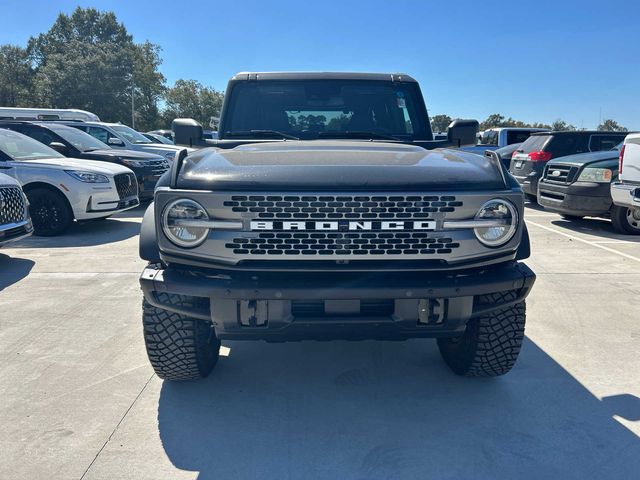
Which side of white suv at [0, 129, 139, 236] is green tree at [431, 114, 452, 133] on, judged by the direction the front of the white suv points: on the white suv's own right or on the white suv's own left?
on the white suv's own left

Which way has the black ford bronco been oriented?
toward the camera

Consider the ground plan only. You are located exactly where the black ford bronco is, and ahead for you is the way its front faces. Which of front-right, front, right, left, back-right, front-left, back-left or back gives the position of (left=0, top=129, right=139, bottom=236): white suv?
back-right

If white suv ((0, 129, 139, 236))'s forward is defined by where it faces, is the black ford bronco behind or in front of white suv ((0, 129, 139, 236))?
in front

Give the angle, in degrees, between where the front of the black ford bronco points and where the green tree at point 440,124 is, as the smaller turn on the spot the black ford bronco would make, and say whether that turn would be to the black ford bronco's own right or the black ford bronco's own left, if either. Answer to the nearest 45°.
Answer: approximately 180°

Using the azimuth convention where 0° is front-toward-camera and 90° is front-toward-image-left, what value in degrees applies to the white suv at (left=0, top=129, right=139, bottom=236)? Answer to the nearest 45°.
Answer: approximately 315°

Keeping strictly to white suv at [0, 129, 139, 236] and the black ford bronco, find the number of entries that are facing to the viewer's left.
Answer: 0
